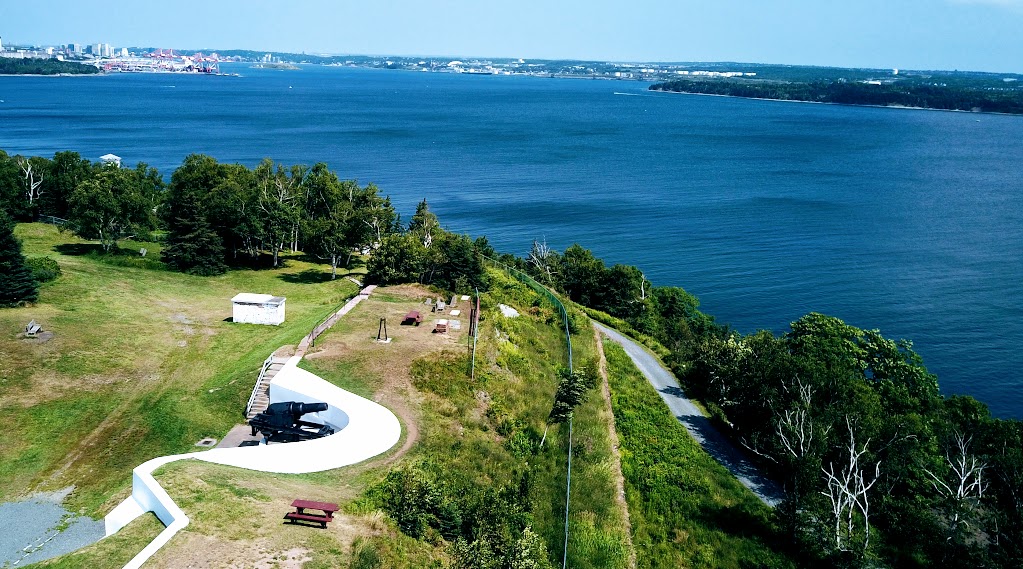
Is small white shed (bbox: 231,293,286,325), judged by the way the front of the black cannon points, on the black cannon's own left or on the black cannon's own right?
on the black cannon's own left

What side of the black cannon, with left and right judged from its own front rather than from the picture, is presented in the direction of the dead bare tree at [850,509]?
front

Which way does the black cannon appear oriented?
to the viewer's right

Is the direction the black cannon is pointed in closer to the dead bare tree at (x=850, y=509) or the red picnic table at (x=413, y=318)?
the dead bare tree

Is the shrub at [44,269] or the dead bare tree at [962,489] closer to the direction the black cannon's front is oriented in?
the dead bare tree

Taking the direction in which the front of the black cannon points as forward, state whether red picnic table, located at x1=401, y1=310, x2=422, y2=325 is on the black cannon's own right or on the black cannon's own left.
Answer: on the black cannon's own left

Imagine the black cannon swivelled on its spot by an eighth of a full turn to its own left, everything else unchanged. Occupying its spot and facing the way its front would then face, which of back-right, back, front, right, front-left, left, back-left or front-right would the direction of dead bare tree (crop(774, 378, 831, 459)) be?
front-right

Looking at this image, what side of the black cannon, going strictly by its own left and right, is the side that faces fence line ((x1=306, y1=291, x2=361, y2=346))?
left

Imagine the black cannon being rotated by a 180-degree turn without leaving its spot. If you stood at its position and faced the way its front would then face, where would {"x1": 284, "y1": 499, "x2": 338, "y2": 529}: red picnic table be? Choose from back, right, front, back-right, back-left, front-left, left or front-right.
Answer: left

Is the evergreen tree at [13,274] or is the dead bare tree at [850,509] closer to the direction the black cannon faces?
the dead bare tree

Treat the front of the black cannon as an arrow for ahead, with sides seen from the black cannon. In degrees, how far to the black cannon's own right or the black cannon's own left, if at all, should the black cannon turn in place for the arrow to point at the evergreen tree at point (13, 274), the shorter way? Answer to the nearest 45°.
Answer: approximately 135° to the black cannon's own left

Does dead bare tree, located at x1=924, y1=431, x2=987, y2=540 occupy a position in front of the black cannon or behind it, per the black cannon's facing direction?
in front
